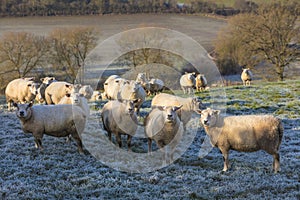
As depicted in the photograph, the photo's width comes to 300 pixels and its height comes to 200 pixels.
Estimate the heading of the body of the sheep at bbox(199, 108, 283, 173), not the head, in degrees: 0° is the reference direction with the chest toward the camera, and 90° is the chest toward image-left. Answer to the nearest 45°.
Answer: approximately 90°

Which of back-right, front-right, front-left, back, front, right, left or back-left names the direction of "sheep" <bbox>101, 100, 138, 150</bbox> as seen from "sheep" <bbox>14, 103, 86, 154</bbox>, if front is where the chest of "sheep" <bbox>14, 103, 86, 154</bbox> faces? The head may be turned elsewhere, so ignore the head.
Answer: back

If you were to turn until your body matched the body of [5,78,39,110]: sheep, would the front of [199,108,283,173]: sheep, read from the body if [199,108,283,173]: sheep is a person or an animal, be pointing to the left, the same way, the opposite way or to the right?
the opposite way

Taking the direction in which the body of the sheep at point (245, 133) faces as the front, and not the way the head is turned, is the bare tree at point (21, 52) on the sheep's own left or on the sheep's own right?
on the sheep's own right

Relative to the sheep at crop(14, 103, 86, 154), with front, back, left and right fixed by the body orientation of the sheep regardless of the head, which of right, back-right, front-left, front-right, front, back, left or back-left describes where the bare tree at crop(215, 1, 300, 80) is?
back-right

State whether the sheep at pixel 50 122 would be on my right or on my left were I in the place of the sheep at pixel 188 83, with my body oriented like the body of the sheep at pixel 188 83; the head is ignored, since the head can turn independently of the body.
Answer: on my right

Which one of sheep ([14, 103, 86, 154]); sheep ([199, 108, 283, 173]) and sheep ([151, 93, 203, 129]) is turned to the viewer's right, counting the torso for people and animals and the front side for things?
sheep ([151, 93, 203, 129])

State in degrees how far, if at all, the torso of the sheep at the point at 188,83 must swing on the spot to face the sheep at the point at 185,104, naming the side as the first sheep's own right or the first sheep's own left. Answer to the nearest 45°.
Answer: approximately 45° to the first sheep's own right

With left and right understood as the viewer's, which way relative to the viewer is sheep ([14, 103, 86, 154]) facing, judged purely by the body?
facing to the left of the viewer

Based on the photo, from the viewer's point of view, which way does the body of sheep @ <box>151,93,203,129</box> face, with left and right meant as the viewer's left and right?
facing to the right of the viewer

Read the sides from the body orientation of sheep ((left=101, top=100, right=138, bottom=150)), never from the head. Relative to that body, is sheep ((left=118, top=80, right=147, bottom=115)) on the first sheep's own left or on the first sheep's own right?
on the first sheep's own left

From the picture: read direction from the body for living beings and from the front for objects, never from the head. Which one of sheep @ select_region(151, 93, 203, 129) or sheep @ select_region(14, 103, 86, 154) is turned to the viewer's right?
sheep @ select_region(151, 93, 203, 129)

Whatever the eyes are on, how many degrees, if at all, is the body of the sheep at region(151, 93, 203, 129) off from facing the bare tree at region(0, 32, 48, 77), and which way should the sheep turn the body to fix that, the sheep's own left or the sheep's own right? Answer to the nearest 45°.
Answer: approximately 135° to the sheep's own left
